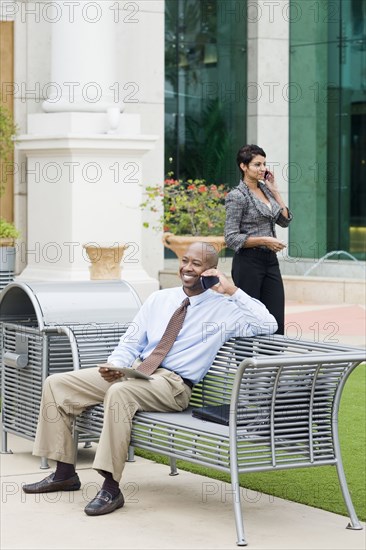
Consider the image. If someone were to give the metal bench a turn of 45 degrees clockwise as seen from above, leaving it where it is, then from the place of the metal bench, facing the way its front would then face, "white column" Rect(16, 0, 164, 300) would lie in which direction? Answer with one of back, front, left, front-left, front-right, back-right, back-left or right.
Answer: right

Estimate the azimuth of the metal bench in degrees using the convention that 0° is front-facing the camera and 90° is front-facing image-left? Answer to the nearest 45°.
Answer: approximately 45°

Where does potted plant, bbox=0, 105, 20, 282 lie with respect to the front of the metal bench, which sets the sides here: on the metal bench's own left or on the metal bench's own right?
on the metal bench's own right

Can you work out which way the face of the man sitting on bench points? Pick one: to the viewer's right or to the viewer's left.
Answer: to the viewer's left

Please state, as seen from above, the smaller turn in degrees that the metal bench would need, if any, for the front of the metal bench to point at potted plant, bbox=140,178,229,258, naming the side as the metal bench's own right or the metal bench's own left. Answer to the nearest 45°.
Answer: approximately 135° to the metal bench's own right

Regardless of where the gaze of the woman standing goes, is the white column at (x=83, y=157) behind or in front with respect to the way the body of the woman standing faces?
behind

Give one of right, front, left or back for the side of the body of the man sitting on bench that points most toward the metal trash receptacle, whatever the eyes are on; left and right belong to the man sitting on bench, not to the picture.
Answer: right

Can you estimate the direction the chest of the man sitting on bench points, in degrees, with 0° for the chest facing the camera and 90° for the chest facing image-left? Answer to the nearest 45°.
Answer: approximately 45°

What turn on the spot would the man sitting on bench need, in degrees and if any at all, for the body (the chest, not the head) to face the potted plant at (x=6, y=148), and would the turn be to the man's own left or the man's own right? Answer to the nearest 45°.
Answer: approximately 135° to the man's own right

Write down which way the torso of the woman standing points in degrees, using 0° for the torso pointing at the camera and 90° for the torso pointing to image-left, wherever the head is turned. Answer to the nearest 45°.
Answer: approximately 315°

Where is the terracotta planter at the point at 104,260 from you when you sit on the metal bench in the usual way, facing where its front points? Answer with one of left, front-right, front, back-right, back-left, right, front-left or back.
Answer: back-right
